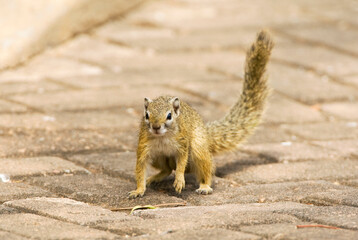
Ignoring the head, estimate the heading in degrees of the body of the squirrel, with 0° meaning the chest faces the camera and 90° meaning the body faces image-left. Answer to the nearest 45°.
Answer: approximately 45°
